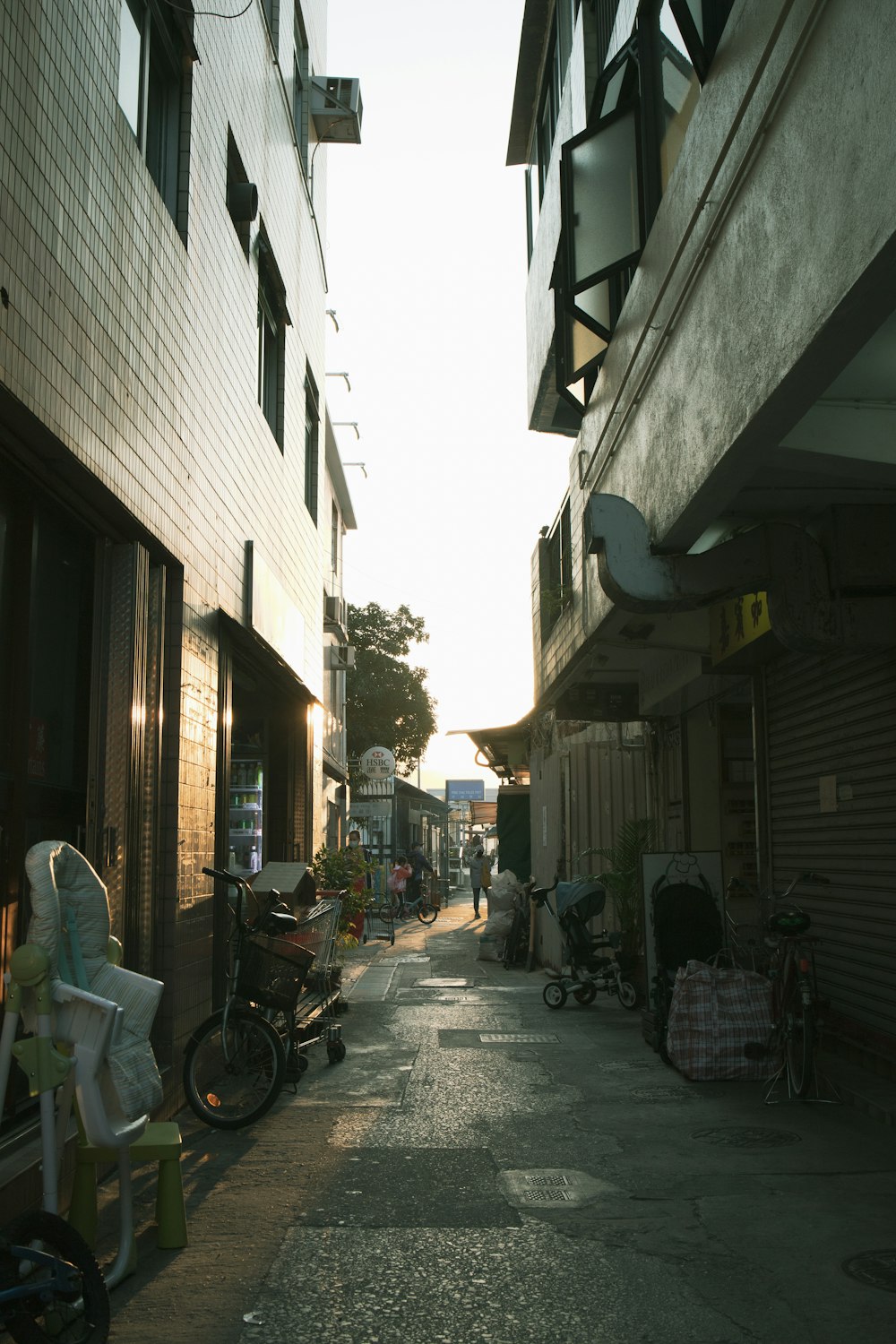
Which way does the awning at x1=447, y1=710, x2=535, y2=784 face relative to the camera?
to the viewer's left

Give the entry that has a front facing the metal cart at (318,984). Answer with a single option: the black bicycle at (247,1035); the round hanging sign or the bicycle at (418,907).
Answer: the round hanging sign

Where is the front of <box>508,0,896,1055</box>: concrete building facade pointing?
to the viewer's left

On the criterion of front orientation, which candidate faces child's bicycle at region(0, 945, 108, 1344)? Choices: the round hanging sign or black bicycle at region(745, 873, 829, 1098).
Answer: the round hanging sign

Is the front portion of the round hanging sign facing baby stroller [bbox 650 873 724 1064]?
yes

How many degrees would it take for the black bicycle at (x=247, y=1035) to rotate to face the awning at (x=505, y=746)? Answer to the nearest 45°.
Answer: approximately 135° to its right

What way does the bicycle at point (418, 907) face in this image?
to the viewer's right

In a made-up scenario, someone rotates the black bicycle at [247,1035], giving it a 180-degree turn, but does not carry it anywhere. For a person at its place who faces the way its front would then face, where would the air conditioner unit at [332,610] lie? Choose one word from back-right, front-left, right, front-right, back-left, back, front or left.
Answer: front-left
